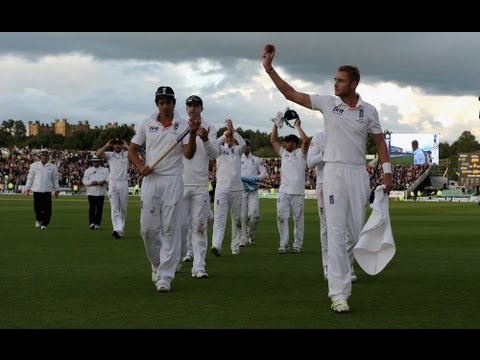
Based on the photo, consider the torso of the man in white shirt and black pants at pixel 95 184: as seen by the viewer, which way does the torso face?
toward the camera

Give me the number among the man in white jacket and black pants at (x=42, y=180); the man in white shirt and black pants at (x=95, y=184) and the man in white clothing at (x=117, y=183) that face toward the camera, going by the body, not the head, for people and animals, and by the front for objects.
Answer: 3

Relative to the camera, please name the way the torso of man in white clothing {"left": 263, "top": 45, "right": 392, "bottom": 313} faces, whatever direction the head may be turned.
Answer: toward the camera

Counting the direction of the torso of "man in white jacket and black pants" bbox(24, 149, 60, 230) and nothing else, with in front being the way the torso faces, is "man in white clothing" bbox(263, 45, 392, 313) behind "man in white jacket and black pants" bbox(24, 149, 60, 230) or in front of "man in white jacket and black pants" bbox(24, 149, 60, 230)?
in front

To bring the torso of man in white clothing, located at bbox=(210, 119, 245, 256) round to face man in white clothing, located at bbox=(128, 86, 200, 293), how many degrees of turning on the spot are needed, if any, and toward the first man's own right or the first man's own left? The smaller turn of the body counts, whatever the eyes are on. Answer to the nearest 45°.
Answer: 0° — they already face them

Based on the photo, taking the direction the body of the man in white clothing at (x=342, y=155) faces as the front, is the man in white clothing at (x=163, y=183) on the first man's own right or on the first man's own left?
on the first man's own right

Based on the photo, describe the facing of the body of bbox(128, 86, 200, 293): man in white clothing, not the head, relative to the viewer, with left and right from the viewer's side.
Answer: facing the viewer

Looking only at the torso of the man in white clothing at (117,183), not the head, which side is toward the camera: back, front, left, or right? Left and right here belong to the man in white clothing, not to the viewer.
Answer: front

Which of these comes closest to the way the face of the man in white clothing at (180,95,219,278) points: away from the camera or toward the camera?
toward the camera

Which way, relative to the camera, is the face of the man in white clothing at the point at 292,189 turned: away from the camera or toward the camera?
toward the camera

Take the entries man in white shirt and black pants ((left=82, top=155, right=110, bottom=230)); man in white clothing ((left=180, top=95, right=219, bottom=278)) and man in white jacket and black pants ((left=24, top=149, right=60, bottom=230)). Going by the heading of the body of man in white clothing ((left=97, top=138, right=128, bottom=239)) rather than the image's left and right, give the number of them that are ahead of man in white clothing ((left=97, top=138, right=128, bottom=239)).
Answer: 1

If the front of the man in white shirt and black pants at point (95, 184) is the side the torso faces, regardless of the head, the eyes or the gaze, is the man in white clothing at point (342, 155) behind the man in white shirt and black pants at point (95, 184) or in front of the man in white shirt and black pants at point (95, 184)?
in front

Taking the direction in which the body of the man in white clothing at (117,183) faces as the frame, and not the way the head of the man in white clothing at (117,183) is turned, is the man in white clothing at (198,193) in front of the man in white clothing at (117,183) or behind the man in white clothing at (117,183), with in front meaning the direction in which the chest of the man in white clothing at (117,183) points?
in front
